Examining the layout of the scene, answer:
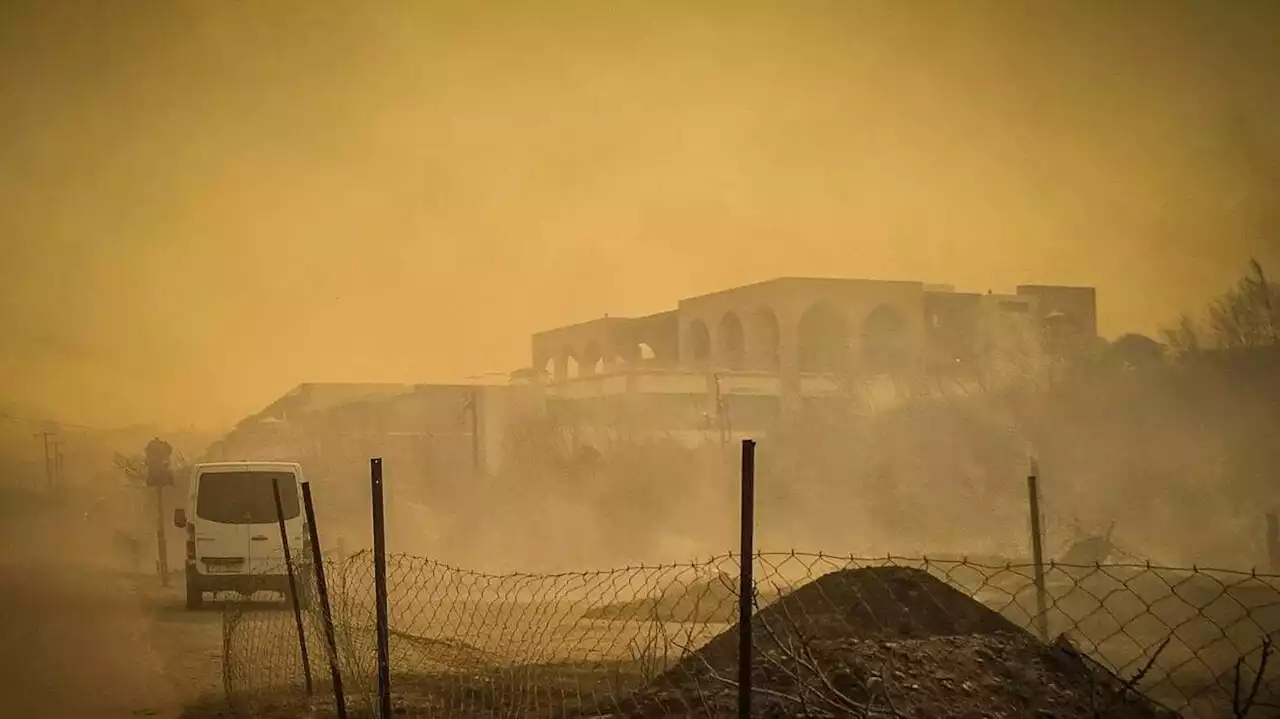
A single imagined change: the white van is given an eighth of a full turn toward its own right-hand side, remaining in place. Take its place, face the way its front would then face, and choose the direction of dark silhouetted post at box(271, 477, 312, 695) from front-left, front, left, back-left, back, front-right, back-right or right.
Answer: back-right

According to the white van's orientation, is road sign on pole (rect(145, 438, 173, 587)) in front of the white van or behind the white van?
in front

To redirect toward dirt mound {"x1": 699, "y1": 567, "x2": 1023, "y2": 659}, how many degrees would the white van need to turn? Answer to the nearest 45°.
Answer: approximately 135° to its right

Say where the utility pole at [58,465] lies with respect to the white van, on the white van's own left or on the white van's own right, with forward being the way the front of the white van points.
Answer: on the white van's own left

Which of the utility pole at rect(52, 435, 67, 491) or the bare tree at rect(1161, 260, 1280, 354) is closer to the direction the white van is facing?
the utility pole

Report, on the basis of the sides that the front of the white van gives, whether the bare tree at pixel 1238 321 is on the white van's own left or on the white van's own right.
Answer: on the white van's own right

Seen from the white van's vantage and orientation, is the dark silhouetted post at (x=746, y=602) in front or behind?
behind

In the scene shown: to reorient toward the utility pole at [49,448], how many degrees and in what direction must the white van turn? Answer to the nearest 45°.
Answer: approximately 45° to its left

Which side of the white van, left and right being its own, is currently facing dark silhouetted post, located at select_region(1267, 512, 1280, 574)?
right

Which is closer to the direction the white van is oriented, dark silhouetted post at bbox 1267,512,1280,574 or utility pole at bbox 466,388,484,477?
the utility pole

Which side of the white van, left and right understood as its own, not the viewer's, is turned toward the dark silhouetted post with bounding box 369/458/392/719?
back

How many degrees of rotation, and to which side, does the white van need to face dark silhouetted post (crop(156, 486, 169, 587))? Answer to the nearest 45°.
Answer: approximately 45° to its left

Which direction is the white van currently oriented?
away from the camera
